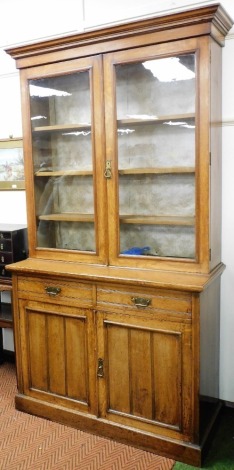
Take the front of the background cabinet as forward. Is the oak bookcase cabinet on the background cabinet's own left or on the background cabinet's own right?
on the background cabinet's own left

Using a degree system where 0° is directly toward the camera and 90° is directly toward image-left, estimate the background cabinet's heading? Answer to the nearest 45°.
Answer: approximately 45°

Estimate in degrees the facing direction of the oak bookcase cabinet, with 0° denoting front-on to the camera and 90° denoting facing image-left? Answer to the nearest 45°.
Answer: approximately 45°

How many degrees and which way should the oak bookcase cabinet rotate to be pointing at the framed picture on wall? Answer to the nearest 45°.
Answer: approximately 90° to its right

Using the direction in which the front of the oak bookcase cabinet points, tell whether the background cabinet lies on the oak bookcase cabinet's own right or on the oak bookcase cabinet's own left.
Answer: on the oak bookcase cabinet's own right

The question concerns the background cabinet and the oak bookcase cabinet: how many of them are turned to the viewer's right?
0
